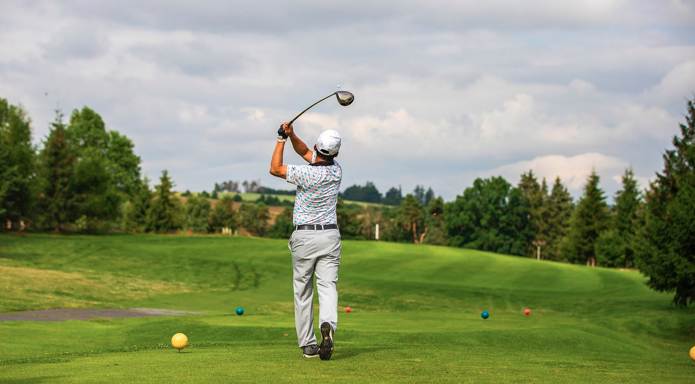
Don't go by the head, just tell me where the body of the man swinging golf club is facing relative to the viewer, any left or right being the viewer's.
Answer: facing away from the viewer

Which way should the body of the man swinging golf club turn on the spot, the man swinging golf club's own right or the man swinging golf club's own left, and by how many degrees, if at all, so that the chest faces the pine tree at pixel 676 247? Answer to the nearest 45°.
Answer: approximately 45° to the man swinging golf club's own right

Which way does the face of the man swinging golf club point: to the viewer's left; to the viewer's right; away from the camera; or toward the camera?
away from the camera
